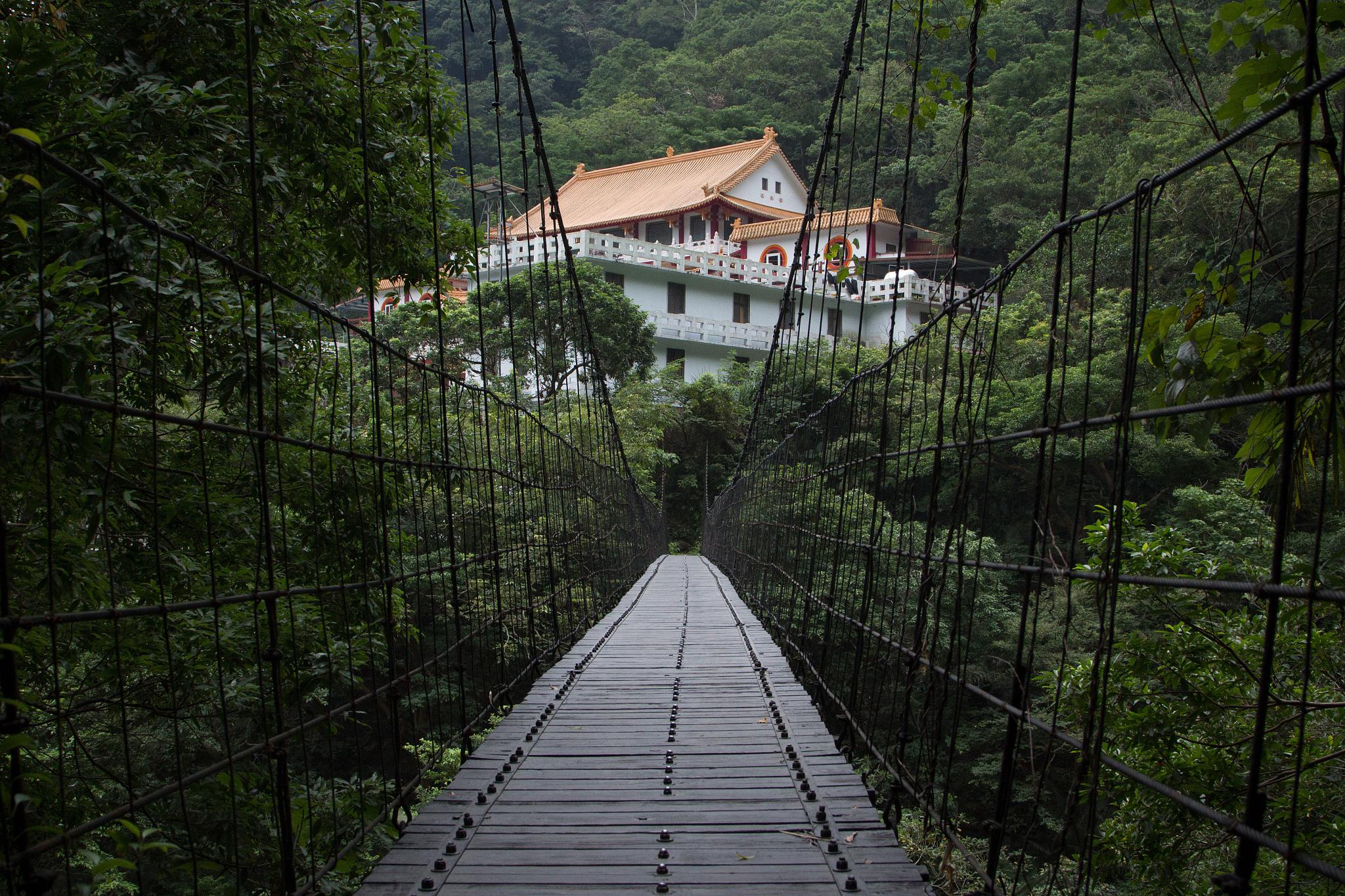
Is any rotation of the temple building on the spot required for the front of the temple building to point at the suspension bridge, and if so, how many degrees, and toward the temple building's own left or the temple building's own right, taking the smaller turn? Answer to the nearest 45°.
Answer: approximately 45° to the temple building's own left

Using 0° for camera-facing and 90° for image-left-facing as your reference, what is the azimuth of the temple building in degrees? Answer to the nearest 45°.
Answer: approximately 45°
